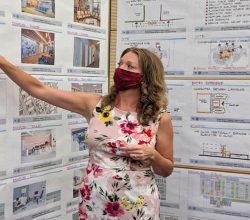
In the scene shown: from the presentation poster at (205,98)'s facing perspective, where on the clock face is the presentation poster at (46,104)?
the presentation poster at (46,104) is roughly at 2 o'clock from the presentation poster at (205,98).

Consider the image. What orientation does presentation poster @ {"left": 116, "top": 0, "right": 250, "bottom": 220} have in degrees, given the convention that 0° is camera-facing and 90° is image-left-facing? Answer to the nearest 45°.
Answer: approximately 0°
